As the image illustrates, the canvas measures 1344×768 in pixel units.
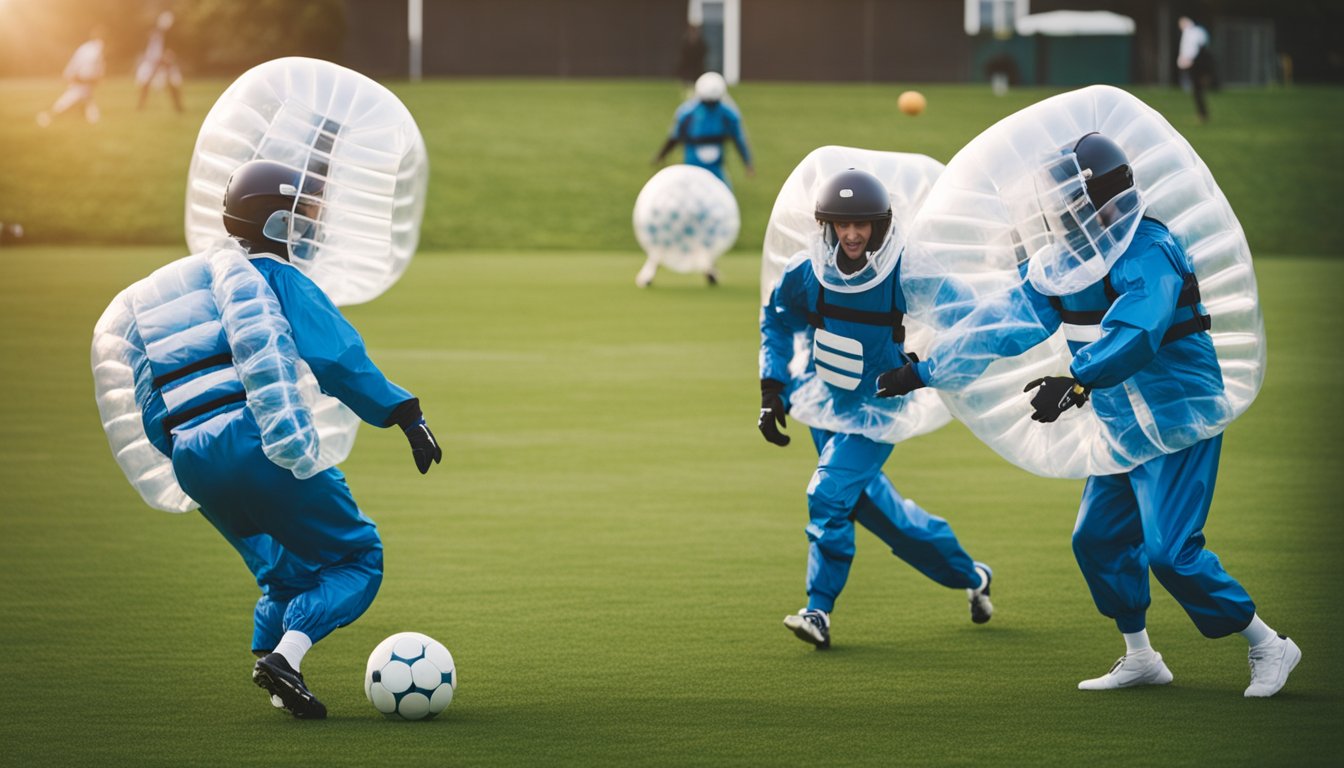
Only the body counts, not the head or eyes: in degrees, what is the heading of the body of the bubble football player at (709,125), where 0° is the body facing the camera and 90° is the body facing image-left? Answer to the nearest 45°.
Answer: approximately 0°

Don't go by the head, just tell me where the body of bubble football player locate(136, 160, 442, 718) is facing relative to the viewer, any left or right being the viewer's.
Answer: facing to the right of the viewer

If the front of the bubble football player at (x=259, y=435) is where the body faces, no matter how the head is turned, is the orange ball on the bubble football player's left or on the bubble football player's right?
on the bubble football player's left

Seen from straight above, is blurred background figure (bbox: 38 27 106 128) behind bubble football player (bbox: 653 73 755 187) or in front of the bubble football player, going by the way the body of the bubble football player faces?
behind

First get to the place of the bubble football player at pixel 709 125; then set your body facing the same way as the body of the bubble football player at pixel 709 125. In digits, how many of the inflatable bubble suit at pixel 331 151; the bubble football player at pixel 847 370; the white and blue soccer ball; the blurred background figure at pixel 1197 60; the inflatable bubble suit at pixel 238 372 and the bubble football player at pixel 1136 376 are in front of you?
5

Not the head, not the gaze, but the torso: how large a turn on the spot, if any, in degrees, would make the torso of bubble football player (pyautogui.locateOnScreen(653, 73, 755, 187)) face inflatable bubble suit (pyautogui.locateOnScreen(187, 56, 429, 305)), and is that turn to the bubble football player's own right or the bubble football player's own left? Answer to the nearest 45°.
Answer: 0° — they already face it

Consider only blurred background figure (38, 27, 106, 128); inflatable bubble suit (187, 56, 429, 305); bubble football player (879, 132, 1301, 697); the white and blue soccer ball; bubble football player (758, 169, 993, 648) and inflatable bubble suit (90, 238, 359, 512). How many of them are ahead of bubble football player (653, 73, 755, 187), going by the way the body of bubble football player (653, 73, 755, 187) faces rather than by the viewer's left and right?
5

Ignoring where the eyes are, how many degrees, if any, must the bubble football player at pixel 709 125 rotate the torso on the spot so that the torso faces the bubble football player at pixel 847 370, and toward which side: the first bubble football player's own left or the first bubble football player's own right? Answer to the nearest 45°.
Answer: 0° — they already face them

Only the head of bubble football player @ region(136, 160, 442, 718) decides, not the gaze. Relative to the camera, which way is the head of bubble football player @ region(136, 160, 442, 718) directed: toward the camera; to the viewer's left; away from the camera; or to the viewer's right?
to the viewer's right
